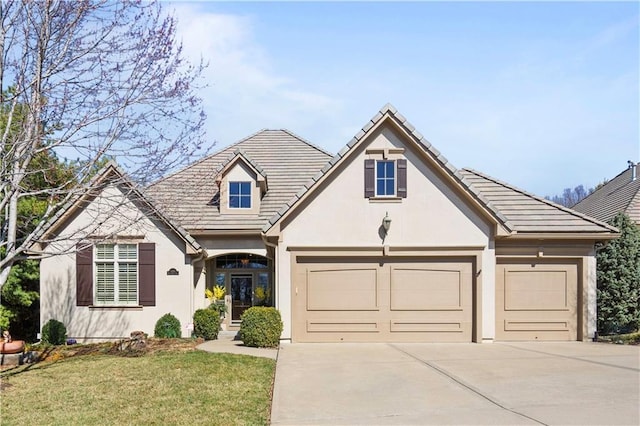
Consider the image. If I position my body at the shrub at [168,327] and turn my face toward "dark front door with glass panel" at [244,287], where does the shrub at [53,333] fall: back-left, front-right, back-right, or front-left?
back-left

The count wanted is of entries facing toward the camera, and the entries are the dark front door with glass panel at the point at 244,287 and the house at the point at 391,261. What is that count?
2

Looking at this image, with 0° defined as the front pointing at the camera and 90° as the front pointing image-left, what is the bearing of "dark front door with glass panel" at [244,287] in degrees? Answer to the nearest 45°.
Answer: approximately 0°

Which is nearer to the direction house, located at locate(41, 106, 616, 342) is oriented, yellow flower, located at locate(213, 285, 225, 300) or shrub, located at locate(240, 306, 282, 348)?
the shrub

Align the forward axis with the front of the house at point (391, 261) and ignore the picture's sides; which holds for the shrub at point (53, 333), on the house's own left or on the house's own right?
on the house's own right

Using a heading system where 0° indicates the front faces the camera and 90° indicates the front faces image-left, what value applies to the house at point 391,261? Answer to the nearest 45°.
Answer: approximately 0°
